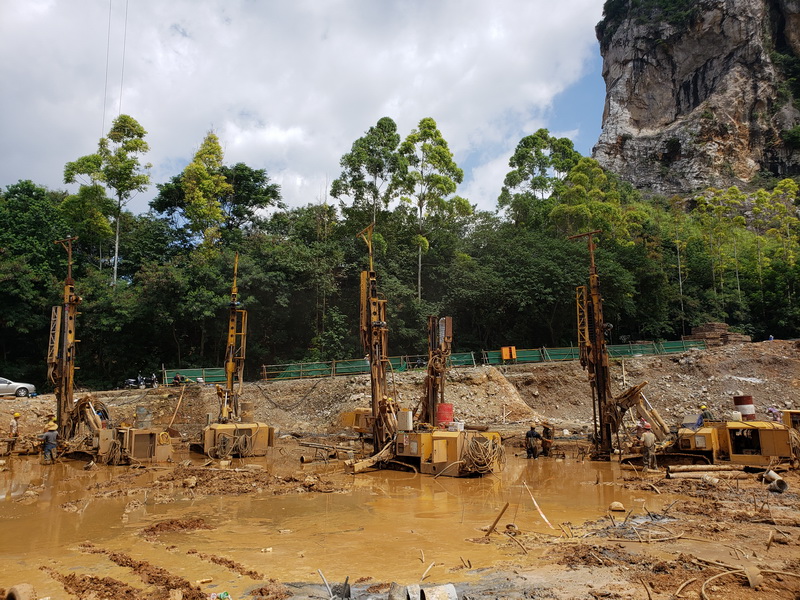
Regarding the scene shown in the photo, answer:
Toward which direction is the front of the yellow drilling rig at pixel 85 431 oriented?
to the viewer's left

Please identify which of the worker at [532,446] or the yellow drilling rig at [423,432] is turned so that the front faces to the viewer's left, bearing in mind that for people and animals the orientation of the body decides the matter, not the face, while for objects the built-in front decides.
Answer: the yellow drilling rig

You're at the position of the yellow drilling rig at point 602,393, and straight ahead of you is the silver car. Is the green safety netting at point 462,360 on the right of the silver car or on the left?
right

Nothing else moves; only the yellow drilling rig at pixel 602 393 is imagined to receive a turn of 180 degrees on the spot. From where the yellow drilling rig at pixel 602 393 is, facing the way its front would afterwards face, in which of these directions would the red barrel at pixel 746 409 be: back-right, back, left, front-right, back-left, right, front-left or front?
front

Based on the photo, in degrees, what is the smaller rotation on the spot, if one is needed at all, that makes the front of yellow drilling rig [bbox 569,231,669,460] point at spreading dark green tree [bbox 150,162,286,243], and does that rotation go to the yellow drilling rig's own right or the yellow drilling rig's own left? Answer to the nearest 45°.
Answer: approximately 45° to the yellow drilling rig's own right

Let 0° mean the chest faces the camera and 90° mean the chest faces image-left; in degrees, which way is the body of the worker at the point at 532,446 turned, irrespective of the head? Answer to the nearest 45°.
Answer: approximately 180°

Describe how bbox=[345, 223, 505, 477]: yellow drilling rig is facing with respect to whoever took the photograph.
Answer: facing to the left of the viewer

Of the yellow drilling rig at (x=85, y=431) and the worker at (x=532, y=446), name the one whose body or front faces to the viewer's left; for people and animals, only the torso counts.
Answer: the yellow drilling rig

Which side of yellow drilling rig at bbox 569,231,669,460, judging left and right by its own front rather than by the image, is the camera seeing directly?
left

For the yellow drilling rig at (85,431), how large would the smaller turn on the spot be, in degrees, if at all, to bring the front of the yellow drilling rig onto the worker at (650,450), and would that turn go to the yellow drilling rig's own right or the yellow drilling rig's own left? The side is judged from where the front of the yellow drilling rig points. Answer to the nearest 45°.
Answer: approximately 135° to the yellow drilling rig's own left
